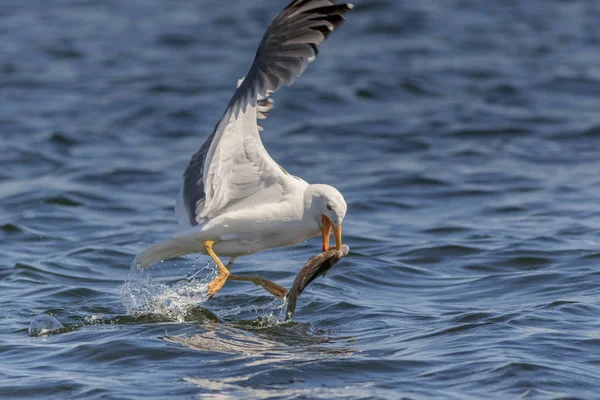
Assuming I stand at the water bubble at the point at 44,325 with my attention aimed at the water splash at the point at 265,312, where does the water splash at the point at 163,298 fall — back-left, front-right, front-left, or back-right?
front-left

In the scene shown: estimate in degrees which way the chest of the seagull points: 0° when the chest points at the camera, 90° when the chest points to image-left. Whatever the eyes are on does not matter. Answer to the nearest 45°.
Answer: approximately 270°

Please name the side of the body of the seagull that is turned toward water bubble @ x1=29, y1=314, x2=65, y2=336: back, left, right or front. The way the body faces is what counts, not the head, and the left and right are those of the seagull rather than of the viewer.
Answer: back
